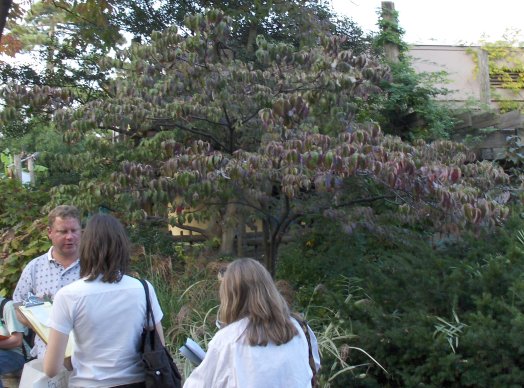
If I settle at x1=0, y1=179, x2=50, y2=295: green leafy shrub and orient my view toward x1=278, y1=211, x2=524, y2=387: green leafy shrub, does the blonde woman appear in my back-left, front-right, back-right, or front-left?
front-right

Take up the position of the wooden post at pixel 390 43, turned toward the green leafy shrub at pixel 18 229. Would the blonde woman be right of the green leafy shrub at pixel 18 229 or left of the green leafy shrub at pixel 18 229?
left

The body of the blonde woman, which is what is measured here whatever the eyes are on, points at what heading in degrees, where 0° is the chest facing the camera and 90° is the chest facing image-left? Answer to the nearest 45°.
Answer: approximately 135°

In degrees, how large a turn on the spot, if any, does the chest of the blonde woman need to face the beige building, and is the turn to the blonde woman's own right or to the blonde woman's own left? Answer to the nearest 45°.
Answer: approximately 90° to the blonde woman's own right

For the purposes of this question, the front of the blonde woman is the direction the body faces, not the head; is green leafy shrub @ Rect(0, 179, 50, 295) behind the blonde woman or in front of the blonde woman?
in front

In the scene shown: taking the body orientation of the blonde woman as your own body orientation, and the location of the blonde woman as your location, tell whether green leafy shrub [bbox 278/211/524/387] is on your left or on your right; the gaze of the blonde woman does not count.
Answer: on your right

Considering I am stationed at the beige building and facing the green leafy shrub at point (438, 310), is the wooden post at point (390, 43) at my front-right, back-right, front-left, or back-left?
front-right

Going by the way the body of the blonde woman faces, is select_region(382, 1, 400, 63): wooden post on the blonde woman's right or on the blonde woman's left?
on the blonde woman's right
